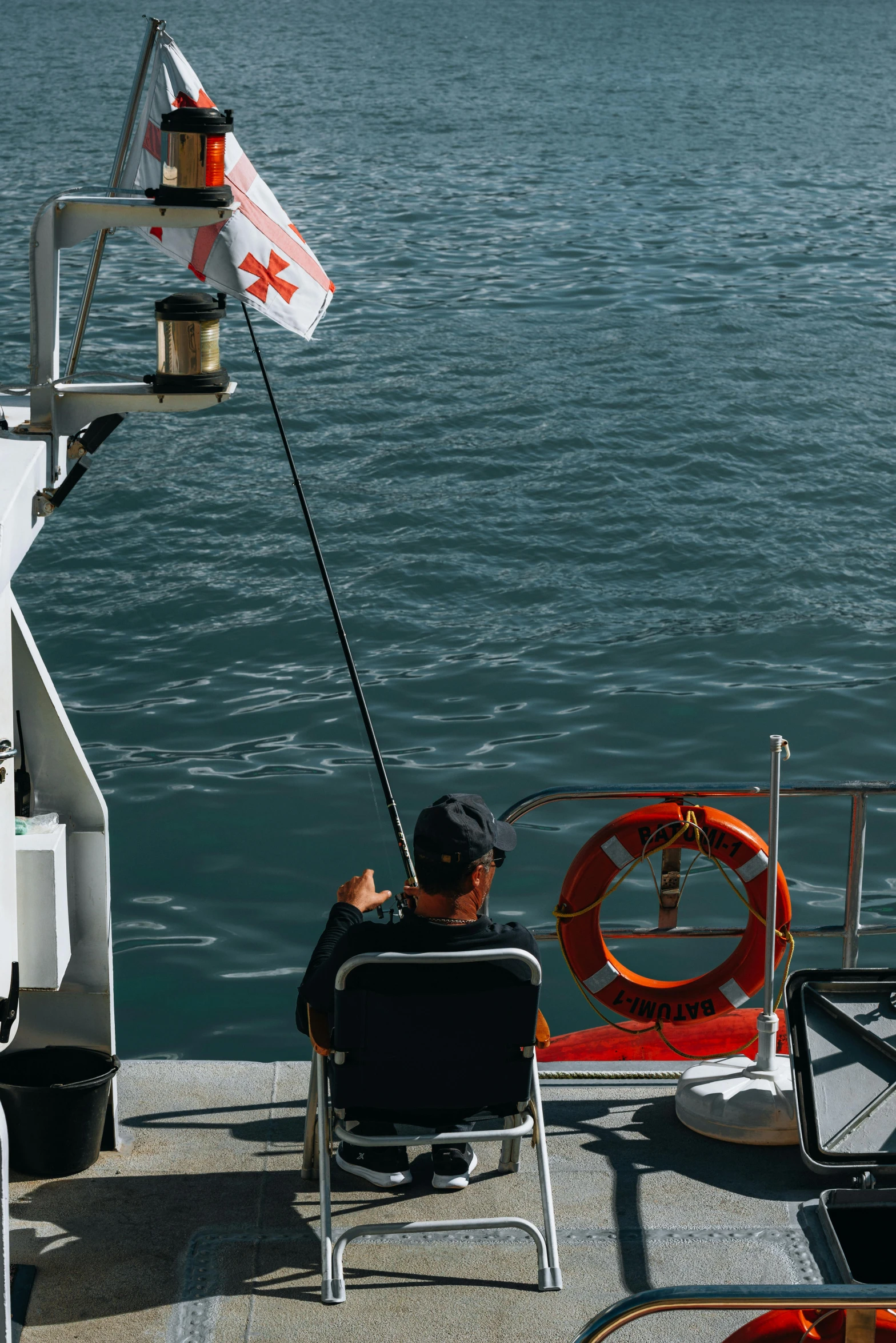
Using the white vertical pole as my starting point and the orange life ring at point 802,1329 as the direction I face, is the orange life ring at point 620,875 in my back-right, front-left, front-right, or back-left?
back-right

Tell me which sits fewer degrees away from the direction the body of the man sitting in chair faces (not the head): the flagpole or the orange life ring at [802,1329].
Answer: the flagpole

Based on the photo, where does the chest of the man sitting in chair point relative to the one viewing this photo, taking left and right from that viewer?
facing away from the viewer

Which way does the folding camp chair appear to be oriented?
away from the camera

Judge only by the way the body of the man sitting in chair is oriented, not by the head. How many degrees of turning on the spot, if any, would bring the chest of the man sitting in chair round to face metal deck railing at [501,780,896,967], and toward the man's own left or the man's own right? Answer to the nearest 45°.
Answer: approximately 45° to the man's own right

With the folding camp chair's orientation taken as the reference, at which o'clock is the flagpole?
The flagpole is roughly at 11 o'clock from the folding camp chair.

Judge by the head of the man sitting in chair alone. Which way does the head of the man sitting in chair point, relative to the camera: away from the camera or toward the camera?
away from the camera

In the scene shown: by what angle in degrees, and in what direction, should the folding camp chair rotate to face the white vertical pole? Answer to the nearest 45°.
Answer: approximately 45° to its right

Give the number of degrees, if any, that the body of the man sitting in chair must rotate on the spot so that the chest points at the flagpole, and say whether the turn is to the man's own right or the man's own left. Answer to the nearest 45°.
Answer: approximately 45° to the man's own left

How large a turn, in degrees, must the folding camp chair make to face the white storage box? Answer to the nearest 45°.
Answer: approximately 45° to its left
